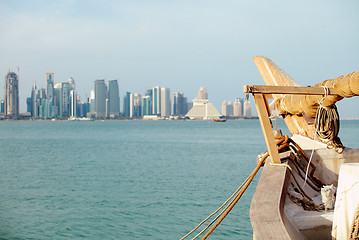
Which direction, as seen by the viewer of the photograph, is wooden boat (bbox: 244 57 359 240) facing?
facing away from the viewer and to the left of the viewer
